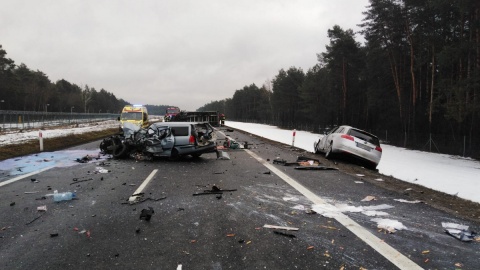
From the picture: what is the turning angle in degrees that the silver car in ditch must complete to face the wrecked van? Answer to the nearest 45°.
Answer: approximately 45° to its left

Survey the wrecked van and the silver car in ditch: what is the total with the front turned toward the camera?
0

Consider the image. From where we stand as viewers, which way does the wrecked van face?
facing away from the viewer and to the left of the viewer

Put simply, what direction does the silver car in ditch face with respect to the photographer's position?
facing away from the viewer and to the left of the viewer

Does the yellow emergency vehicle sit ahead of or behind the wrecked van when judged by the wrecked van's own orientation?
ahead

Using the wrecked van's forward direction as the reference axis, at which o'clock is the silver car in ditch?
The silver car in ditch is roughly at 5 o'clock from the wrecked van.

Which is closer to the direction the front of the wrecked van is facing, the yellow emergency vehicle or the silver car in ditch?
the yellow emergency vehicle

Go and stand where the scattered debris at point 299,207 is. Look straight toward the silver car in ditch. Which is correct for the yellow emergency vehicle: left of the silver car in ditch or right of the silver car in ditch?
left

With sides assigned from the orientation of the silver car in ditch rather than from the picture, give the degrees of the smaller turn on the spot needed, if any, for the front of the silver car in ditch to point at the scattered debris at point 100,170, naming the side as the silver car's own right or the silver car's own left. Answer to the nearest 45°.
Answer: approximately 90° to the silver car's own left

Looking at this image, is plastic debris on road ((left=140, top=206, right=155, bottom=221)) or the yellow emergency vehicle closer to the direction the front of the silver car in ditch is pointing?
the yellow emergency vehicle

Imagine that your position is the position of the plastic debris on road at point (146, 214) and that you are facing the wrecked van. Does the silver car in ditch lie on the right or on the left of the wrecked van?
right

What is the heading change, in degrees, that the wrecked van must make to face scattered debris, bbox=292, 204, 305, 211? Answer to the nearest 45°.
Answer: approximately 135° to its left
